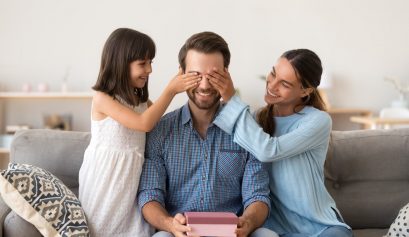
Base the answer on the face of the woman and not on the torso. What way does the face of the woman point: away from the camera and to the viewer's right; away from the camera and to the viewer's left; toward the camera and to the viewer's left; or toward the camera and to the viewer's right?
toward the camera and to the viewer's left

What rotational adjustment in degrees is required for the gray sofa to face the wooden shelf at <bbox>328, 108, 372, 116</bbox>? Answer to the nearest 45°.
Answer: approximately 180°

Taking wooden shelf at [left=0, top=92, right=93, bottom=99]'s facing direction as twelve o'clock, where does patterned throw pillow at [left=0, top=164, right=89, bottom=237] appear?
The patterned throw pillow is roughly at 12 o'clock from the wooden shelf.

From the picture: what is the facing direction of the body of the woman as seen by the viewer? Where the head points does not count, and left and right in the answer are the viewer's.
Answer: facing the viewer and to the left of the viewer

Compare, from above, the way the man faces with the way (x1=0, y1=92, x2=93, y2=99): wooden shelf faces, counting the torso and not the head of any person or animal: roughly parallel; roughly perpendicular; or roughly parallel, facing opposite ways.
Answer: roughly parallel

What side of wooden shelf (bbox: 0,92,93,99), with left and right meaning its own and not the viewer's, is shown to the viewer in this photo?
front

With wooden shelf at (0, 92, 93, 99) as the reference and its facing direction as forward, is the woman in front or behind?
in front

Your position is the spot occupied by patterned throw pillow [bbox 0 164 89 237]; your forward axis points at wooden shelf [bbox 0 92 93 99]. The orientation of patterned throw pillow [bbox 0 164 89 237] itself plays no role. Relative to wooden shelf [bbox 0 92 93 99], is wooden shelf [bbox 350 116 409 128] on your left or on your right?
right

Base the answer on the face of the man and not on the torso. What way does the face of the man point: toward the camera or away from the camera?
toward the camera

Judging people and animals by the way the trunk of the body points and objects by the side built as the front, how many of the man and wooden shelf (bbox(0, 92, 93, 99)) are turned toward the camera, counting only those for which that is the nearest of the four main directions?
2

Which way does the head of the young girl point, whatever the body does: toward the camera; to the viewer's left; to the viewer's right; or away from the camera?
to the viewer's right

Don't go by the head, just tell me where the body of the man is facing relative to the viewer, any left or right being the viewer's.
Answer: facing the viewer

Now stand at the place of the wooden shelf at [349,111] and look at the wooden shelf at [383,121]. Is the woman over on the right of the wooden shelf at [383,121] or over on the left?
right
